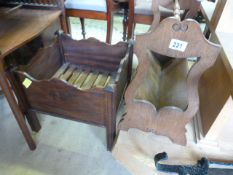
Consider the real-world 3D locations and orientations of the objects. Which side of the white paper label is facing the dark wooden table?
right

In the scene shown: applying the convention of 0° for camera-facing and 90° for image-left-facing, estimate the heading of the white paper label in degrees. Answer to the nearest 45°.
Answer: approximately 0°
